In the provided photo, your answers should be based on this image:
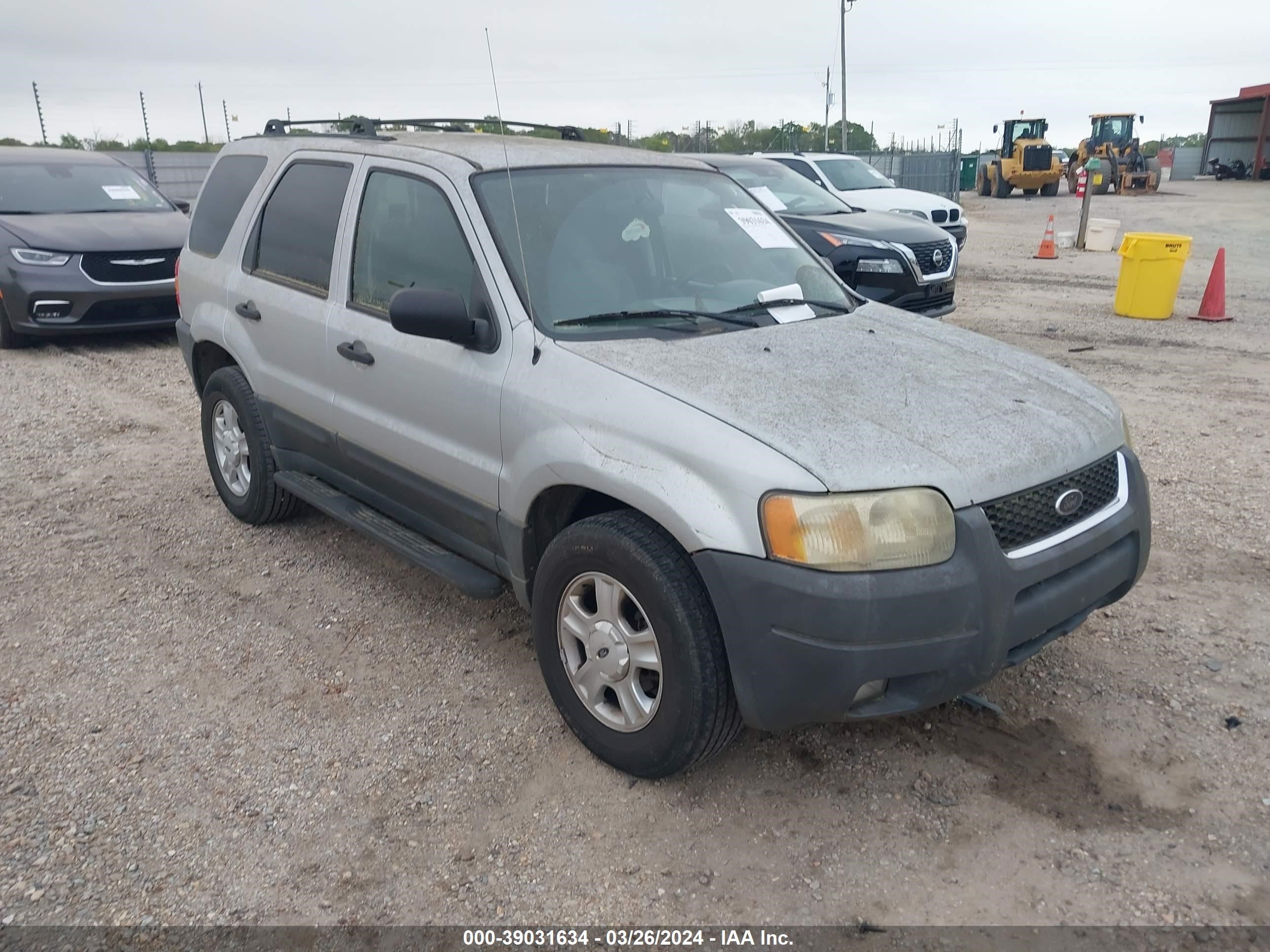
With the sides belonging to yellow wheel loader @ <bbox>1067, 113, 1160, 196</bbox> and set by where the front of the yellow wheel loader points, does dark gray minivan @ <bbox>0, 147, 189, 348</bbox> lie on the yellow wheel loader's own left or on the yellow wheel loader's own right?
on the yellow wheel loader's own right

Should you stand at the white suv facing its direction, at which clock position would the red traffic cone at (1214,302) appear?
The red traffic cone is roughly at 12 o'clock from the white suv.

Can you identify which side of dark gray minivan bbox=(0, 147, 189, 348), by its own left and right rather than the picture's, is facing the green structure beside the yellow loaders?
left

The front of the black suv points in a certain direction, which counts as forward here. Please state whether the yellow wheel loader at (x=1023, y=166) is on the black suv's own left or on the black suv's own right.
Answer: on the black suv's own left

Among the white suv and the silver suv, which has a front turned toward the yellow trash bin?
the white suv

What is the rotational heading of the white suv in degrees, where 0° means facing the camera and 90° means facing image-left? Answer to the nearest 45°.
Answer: approximately 315°

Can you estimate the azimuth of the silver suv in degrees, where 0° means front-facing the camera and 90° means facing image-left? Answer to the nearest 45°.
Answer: approximately 315°

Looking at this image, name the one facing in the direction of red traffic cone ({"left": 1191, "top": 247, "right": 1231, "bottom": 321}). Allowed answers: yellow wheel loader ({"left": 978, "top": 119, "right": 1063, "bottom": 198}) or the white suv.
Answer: the white suv

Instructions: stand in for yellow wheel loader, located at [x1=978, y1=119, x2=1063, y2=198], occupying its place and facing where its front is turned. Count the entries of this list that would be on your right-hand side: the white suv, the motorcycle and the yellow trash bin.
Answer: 1

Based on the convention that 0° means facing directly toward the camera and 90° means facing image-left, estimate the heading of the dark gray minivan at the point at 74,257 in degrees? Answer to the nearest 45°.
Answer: approximately 315°

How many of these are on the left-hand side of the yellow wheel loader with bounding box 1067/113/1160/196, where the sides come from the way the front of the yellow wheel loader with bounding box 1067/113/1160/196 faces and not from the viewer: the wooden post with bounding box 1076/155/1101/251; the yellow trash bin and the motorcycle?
1
